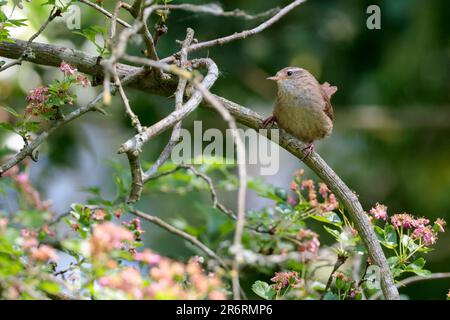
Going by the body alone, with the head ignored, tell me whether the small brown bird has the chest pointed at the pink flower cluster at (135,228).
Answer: yes

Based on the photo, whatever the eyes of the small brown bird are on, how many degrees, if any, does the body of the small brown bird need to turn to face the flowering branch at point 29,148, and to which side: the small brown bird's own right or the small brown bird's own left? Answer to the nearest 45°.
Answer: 0° — it already faces it

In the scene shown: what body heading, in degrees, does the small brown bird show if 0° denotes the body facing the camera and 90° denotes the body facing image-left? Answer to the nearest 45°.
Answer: approximately 45°

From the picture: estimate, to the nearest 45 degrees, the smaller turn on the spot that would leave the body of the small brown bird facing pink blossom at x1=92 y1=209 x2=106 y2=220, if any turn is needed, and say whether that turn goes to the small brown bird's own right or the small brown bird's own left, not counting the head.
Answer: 0° — it already faces it
